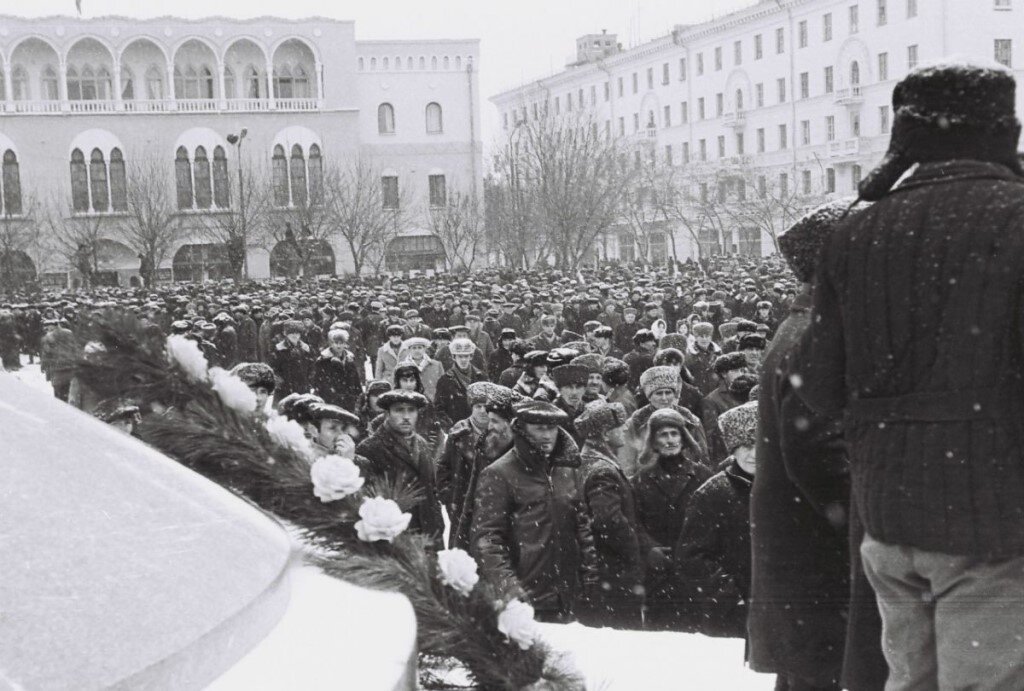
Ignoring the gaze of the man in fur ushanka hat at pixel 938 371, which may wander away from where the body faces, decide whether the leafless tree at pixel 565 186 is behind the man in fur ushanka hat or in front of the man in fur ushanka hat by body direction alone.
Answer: in front

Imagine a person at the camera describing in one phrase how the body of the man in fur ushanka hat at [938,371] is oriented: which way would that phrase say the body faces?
away from the camera
